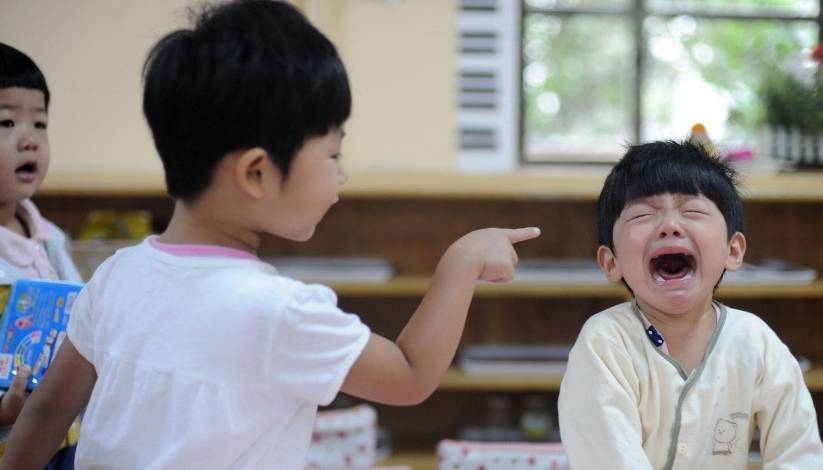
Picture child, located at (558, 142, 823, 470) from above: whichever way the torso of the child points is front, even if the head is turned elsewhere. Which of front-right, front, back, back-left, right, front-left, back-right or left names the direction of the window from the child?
back

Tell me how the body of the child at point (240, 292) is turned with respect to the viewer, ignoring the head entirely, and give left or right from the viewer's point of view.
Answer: facing away from the viewer and to the right of the viewer

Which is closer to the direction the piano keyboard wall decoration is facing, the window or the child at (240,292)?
the child

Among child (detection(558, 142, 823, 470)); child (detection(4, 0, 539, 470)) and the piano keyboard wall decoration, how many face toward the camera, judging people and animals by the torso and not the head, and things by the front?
2

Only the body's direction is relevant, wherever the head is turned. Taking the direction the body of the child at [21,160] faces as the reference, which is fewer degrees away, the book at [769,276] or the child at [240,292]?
the child

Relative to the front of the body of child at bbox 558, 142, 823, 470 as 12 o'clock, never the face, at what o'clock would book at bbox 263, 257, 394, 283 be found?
The book is roughly at 5 o'clock from the child.
